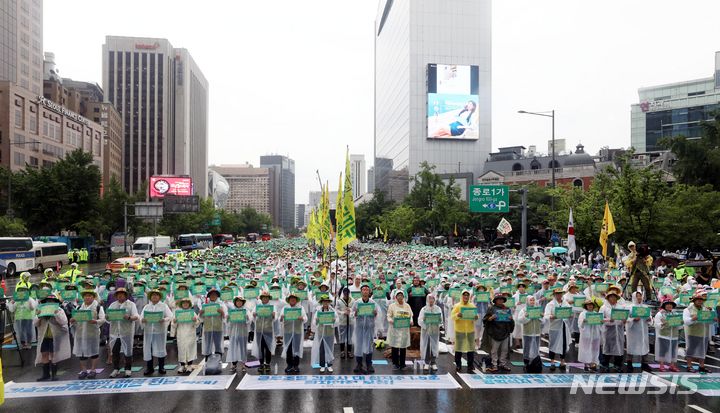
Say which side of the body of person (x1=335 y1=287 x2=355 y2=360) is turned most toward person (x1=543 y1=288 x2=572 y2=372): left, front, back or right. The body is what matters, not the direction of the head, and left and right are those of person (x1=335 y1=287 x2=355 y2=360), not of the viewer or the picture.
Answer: left

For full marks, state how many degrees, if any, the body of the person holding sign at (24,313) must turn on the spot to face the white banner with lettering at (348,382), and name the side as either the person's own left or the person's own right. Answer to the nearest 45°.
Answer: approximately 45° to the person's own left

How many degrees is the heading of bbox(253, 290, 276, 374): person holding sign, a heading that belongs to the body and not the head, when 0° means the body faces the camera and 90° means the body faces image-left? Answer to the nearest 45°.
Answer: approximately 0°

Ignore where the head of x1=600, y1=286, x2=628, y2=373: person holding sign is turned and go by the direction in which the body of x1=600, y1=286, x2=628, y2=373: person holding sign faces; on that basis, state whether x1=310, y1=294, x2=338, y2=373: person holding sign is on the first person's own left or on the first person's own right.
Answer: on the first person's own right

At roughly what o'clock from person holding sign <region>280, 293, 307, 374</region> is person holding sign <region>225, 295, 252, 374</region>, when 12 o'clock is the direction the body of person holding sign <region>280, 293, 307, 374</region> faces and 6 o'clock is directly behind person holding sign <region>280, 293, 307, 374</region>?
person holding sign <region>225, 295, 252, 374</region> is roughly at 3 o'clock from person holding sign <region>280, 293, 307, 374</region>.

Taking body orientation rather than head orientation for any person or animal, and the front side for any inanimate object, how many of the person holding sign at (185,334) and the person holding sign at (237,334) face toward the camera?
2

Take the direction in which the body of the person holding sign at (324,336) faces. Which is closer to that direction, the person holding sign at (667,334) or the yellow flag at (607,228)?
the person holding sign
